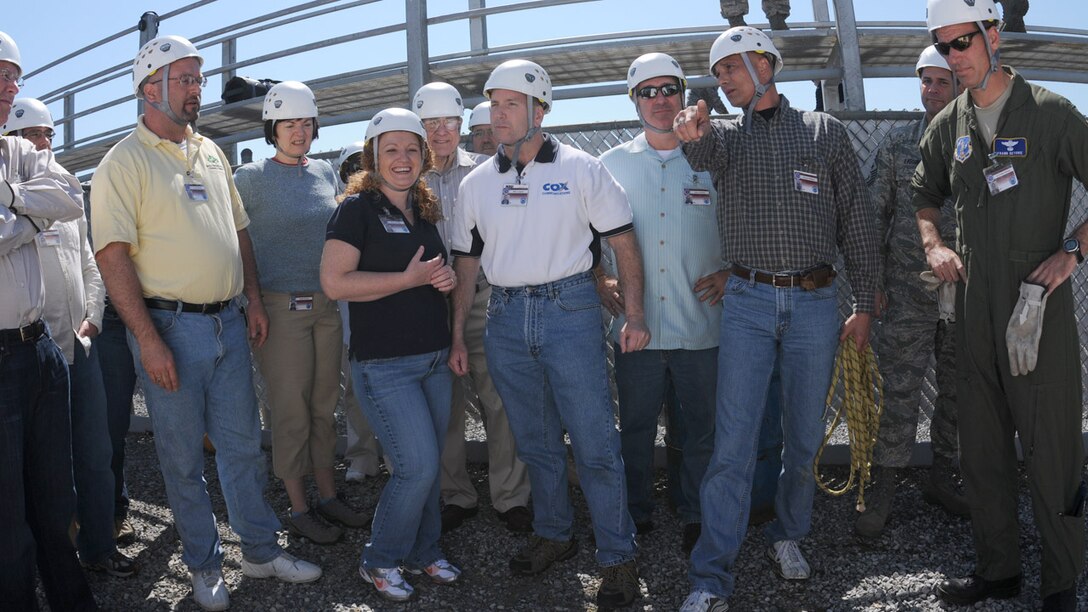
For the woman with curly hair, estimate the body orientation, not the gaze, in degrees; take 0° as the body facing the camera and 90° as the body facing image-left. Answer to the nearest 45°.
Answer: approximately 315°

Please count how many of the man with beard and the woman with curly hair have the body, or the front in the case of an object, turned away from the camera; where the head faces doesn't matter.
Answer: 0
